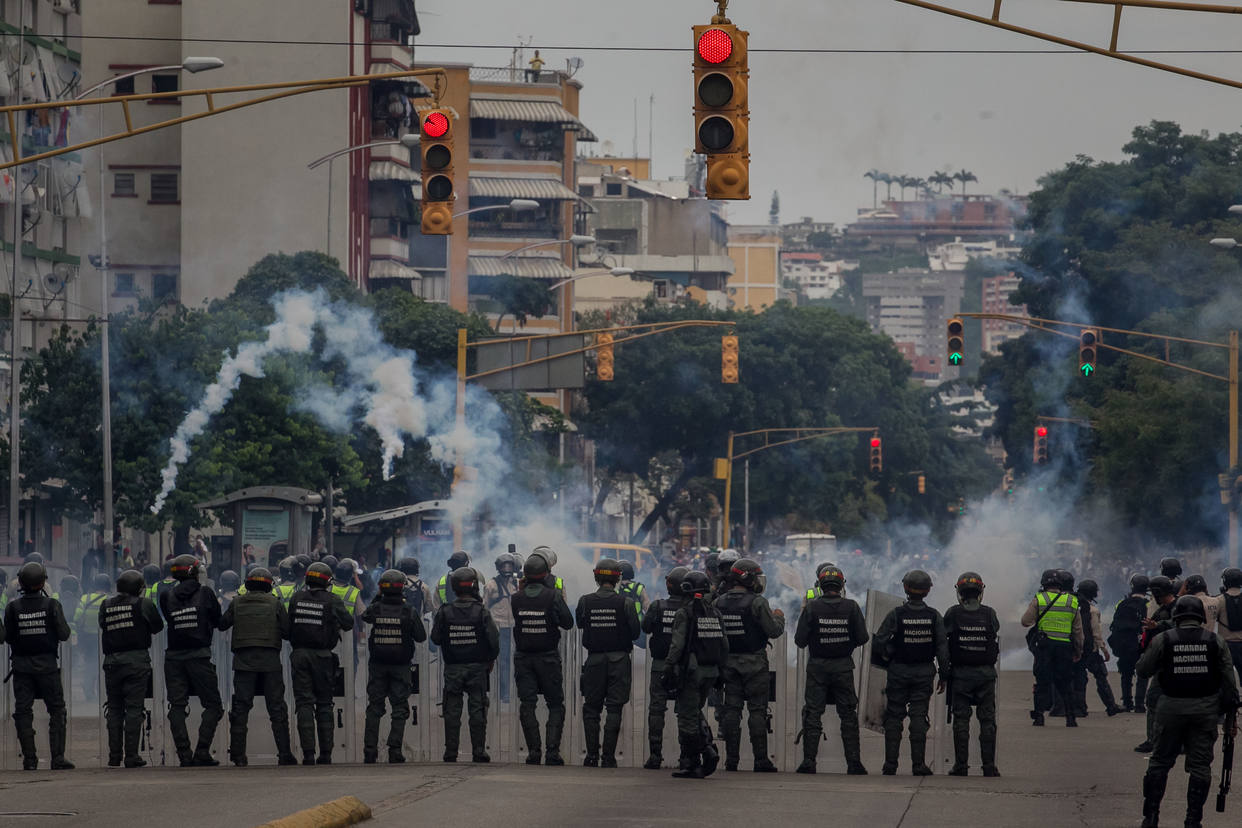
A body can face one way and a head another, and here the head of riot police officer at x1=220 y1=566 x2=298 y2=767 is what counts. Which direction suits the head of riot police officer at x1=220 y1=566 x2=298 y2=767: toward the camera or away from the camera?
away from the camera

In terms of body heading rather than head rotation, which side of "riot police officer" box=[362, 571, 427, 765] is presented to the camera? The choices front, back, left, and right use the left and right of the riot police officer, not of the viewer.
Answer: back

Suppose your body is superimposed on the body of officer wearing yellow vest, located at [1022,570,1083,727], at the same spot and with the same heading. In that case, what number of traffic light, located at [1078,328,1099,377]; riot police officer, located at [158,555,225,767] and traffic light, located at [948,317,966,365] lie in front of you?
2

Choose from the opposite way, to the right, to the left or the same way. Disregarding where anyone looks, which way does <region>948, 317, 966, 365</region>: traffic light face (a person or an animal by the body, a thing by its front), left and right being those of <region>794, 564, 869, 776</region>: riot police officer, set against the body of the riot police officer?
the opposite way

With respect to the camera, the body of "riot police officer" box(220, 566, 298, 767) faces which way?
away from the camera

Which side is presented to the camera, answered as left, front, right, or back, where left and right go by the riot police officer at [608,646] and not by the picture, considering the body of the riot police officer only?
back

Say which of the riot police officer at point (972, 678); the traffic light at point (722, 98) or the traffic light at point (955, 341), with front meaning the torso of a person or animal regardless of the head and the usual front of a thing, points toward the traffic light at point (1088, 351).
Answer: the riot police officer

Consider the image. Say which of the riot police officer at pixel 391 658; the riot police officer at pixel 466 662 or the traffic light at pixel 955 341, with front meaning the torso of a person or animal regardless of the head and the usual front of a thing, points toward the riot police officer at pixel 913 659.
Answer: the traffic light

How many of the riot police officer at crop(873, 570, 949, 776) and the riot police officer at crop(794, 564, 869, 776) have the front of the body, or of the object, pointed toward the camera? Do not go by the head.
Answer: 0

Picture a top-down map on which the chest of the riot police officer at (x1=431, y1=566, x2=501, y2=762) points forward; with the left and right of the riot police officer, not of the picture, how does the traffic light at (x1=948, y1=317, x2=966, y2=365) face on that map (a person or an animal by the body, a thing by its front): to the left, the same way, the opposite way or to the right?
the opposite way

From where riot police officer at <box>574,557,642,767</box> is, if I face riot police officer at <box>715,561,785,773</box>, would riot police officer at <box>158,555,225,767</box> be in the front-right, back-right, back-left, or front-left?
back-right

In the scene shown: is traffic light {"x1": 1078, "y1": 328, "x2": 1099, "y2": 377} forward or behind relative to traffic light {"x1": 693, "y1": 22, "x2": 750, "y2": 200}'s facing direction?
behind

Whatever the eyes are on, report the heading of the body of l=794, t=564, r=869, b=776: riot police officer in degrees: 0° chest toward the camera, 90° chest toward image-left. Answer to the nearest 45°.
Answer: approximately 180°

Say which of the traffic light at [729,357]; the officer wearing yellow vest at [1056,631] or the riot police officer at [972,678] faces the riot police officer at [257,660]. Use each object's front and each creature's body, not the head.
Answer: the traffic light

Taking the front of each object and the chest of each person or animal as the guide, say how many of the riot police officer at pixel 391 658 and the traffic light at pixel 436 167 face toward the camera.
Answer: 1
